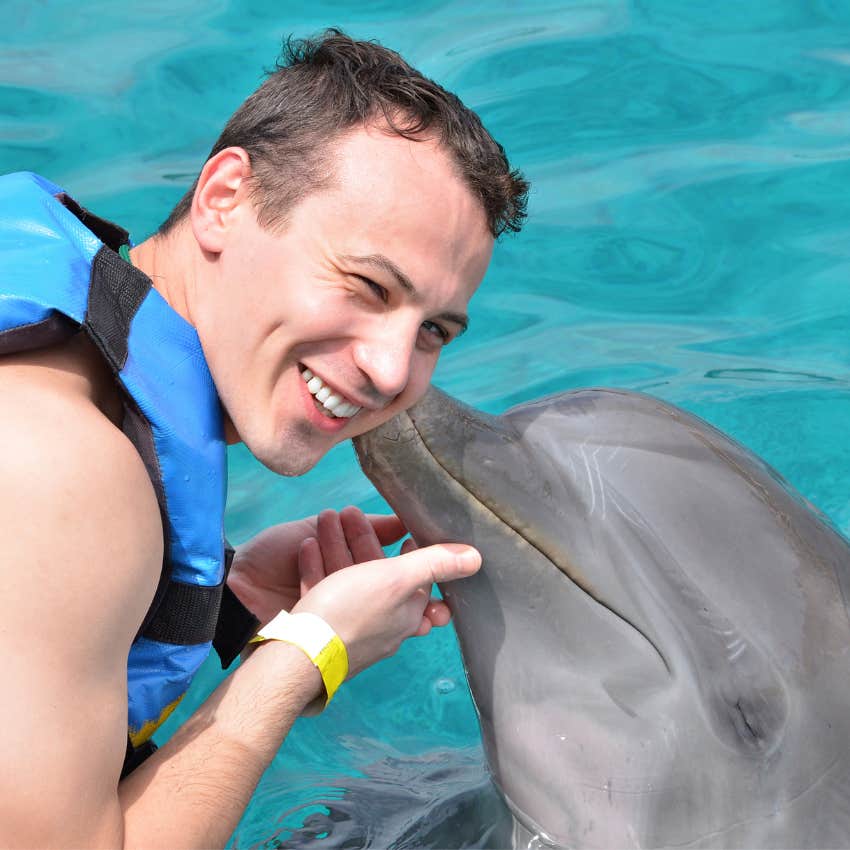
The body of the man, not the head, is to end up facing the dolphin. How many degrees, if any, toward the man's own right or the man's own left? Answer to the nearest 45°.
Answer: approximately 45° to the man's own right

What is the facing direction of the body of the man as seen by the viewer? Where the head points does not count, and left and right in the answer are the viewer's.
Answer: facing to the right of the viewer
